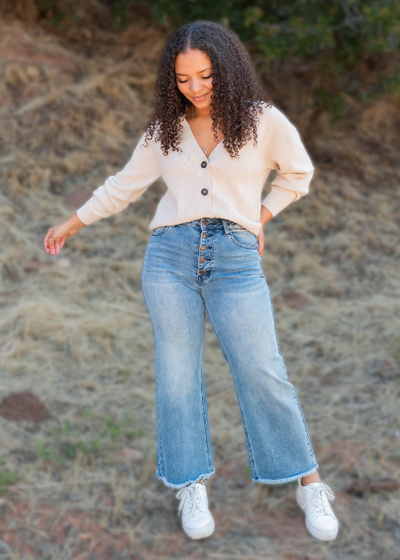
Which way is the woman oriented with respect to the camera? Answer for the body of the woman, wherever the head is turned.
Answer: toward the camera

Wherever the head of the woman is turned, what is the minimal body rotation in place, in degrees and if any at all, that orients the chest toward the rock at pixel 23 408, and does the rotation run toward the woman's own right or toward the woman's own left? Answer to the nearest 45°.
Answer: approximately 135° to the woman's own right

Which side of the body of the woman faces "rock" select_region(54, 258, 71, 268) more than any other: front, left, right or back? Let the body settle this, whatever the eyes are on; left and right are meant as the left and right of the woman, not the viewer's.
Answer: back

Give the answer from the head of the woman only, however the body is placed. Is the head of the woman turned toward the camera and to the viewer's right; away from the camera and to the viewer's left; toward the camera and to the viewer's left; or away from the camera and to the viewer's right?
toward the camera and to the viewer's left
